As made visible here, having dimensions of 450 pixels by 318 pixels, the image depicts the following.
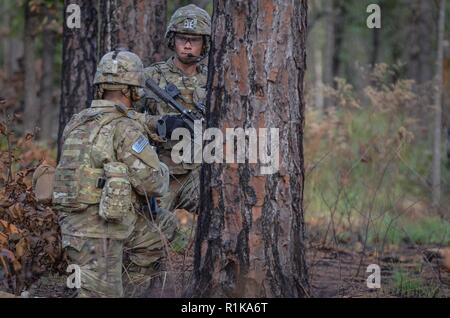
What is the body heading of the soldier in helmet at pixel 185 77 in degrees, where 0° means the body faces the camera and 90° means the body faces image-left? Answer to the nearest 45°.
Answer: approximately 0°

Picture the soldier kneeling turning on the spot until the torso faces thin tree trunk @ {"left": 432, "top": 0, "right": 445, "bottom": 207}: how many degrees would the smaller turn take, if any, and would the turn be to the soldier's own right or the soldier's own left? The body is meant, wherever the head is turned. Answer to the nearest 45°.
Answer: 0° — they already face it

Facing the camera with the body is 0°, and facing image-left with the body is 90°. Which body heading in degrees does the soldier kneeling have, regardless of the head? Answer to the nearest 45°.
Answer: approximately 225°

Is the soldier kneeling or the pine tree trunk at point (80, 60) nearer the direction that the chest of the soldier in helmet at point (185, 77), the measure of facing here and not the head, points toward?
the soldier kneeling

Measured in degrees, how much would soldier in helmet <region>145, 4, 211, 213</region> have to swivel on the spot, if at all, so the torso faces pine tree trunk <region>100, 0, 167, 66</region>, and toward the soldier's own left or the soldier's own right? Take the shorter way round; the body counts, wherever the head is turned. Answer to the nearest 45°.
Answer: approximately 135° to the soldier's own right

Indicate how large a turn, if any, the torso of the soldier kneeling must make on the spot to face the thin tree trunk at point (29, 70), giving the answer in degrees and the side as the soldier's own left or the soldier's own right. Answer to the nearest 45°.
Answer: approximately 45° to the soldier's own left

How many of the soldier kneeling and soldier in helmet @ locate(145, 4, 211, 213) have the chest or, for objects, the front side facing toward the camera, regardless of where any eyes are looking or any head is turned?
1
